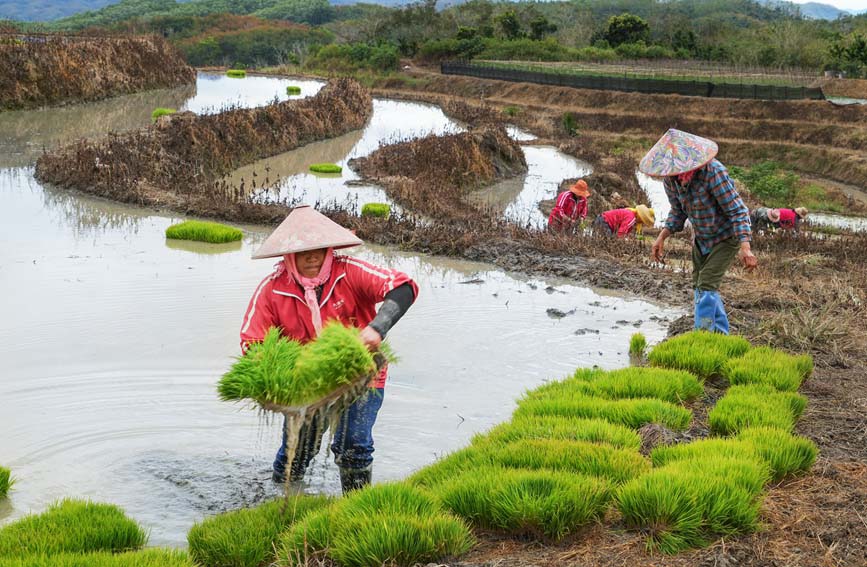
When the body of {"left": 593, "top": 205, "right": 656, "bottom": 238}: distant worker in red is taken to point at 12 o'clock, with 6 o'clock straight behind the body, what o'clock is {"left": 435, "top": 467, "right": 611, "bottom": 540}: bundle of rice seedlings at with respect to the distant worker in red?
The bundle of rice seedlings is roughly at 3 o'clock from the distant worker in red.

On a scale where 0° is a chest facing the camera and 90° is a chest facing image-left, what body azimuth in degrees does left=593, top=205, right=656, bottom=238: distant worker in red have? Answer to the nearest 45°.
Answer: approximately 270°

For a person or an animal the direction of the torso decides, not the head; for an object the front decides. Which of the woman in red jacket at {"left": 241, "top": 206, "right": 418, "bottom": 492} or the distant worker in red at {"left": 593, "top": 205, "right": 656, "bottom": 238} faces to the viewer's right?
the distant worker in red

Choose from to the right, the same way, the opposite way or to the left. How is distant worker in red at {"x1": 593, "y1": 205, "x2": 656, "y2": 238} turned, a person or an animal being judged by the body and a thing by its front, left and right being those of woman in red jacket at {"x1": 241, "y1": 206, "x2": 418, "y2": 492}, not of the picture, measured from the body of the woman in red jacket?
to the left

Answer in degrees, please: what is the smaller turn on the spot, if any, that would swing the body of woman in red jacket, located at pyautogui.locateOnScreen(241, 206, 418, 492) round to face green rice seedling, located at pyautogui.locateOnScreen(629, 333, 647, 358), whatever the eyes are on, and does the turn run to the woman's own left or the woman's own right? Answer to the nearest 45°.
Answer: approximately 135° to the woman's own left

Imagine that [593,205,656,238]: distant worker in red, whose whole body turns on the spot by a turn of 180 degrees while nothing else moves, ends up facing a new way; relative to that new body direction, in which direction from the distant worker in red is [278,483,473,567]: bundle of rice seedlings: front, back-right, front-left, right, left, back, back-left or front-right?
left

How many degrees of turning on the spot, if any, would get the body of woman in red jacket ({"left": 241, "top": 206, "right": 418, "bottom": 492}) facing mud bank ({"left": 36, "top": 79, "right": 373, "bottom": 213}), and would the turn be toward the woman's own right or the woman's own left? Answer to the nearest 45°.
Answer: approximately 180°

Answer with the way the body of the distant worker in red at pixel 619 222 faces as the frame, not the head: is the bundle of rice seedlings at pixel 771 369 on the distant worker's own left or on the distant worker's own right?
on the distant worker's own right

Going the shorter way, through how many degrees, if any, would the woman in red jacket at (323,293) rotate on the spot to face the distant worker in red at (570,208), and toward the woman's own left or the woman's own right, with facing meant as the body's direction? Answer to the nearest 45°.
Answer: approximately 180°

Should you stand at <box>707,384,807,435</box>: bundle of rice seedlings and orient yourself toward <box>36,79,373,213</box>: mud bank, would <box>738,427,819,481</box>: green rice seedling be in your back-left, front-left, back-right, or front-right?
back-left

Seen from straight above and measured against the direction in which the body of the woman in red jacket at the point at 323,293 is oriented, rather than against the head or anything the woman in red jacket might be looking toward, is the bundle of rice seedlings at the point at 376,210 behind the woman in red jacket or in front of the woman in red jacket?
behind

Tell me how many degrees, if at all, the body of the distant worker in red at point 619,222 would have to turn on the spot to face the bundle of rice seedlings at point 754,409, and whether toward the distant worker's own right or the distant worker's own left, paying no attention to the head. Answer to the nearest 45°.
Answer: approximately 90° to the distant worker's own right

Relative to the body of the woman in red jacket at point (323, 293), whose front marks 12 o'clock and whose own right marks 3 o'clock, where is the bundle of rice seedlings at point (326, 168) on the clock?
The bundle of rice seedlings is roughly at 6 o'clock from the woman in red jacket.

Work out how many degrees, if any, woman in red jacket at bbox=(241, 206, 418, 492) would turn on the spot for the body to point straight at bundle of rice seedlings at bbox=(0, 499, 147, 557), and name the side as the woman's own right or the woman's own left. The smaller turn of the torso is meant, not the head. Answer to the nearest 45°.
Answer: approximately 45° to the woman's own right

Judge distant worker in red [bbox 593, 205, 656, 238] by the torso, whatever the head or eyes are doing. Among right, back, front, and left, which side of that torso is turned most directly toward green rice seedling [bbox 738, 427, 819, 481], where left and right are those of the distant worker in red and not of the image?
right
